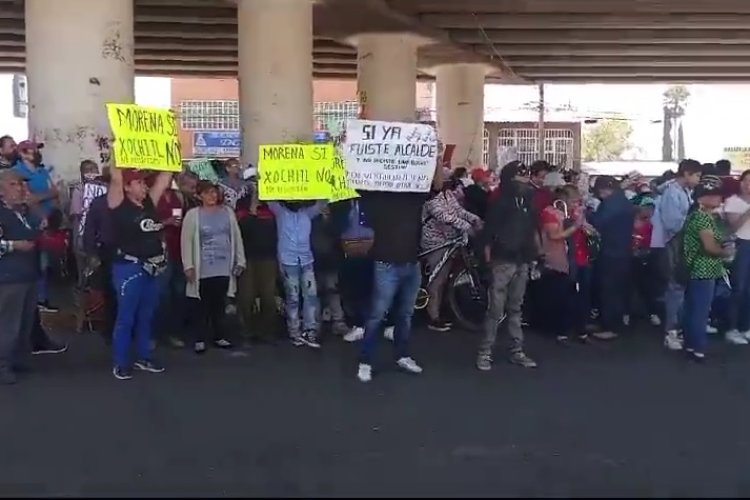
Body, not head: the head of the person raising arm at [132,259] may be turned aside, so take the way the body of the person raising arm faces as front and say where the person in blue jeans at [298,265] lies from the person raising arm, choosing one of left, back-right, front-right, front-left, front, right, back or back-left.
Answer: left

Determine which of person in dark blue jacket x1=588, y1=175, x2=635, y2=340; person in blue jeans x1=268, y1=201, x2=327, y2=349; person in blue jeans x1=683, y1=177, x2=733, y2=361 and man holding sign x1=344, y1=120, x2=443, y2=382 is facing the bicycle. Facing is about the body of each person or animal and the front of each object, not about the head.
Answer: the person in dark blue jacket

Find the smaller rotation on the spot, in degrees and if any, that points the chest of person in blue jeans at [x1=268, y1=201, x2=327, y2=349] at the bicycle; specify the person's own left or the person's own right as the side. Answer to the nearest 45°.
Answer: approximately 135° to the person's own left

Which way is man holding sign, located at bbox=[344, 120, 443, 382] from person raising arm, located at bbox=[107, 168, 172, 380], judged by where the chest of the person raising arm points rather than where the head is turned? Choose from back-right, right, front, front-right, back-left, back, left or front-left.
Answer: front-left

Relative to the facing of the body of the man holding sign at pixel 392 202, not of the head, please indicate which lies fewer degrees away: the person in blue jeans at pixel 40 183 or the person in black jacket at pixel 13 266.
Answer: the person in black jacket
